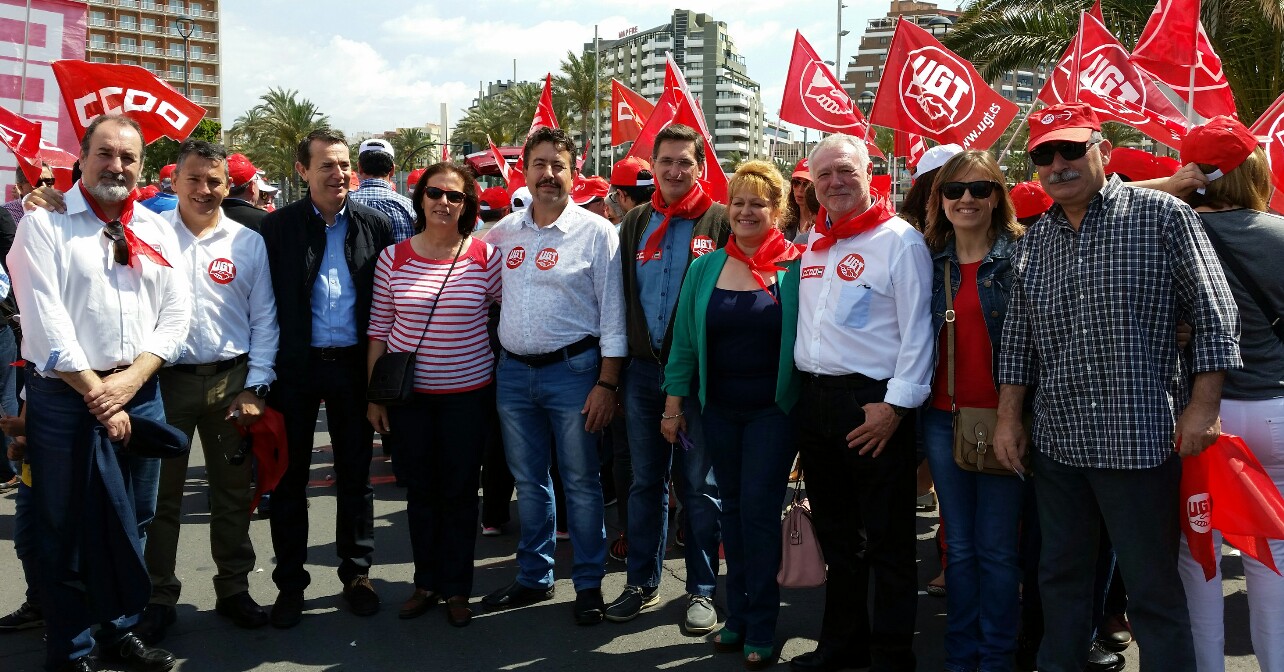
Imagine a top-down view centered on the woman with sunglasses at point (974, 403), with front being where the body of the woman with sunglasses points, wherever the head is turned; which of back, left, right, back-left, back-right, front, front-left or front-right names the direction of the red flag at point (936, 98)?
back

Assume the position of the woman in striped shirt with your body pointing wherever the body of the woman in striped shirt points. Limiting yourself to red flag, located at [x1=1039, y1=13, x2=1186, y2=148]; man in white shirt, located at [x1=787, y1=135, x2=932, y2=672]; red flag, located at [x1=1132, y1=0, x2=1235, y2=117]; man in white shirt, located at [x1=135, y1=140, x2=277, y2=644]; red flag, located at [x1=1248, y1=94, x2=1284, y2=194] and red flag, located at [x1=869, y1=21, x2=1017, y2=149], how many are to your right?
1

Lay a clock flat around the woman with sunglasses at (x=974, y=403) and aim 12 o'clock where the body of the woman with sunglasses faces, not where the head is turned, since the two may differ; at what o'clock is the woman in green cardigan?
The woman in green cardigan is roughly at 3 o'clock from the woman with sunglasses.

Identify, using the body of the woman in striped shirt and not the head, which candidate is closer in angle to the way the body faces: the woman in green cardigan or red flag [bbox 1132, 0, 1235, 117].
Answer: the woman in green cardigan

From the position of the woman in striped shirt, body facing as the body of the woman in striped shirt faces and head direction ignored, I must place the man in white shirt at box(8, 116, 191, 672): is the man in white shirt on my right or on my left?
on my right

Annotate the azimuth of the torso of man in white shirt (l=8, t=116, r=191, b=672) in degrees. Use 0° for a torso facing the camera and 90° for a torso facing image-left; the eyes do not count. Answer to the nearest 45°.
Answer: approximately 315°

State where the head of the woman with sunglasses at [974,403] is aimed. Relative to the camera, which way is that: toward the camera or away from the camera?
toward the camera

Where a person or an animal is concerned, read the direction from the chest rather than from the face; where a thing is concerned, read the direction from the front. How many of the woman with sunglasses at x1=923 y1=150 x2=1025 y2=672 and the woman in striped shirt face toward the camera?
2

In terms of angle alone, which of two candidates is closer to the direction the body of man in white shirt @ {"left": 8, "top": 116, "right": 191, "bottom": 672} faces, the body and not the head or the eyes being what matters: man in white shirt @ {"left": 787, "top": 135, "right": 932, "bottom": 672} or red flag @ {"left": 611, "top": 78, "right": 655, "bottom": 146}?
the man in white shirt

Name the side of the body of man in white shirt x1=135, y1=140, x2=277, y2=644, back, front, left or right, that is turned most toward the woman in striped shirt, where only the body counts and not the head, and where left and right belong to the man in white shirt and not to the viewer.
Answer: left

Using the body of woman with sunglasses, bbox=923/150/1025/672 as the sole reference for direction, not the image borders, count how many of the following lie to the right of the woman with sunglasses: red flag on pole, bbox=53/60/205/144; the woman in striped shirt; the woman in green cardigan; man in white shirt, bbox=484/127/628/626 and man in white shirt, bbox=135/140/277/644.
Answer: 5

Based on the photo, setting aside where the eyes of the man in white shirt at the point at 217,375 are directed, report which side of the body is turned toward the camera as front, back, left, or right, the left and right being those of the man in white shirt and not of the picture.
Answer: front

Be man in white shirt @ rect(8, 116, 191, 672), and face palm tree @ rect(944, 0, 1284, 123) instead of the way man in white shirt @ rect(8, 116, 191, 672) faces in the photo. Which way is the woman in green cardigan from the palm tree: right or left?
right

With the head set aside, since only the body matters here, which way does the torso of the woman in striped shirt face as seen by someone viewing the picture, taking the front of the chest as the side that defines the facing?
toward the camera

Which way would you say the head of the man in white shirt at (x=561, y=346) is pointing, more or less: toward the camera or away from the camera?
toward the camera
